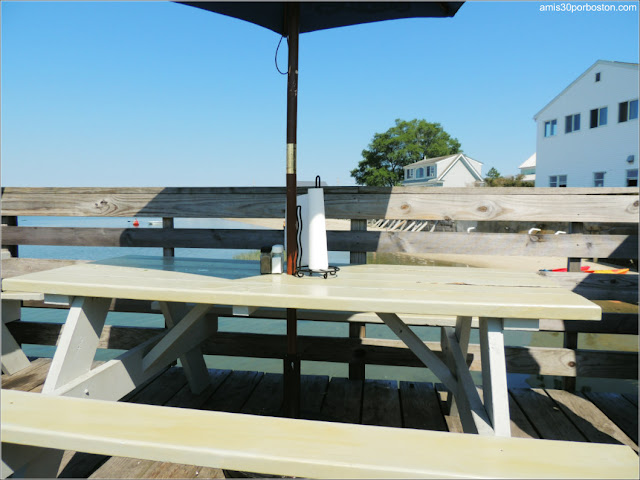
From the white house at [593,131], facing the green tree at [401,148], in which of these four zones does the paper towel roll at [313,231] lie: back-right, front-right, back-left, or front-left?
back-left
